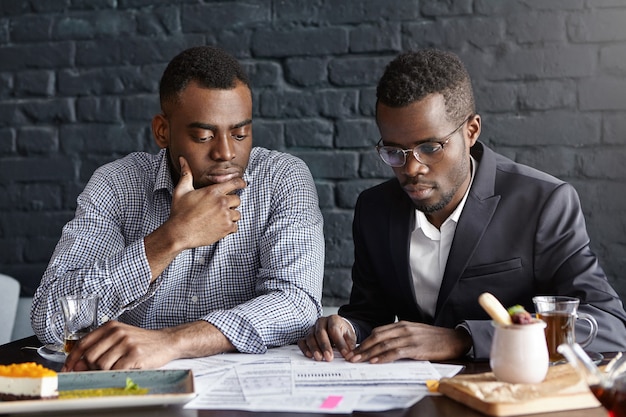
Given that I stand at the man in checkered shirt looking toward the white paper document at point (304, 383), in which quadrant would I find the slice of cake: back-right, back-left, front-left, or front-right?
front-right

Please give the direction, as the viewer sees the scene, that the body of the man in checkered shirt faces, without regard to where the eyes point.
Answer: toward the camera

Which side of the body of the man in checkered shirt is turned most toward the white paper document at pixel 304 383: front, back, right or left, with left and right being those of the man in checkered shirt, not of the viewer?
front

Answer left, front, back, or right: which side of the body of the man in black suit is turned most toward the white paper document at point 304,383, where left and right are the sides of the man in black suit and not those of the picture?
front

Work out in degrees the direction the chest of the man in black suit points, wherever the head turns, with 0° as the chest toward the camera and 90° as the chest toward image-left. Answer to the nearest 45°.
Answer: approximately 45°

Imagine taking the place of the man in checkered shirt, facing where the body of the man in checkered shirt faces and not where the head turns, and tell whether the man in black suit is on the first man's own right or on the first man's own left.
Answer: on the first man's own left

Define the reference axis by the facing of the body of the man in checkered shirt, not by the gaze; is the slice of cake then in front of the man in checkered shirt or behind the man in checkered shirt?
in front

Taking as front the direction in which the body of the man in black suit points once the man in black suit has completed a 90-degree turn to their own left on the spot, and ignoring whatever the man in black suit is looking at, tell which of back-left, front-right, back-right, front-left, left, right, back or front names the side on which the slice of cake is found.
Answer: right

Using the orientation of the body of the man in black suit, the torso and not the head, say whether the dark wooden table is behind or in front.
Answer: in front

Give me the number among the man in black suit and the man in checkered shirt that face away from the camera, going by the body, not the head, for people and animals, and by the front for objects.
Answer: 0

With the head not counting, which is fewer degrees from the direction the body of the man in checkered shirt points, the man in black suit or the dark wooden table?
the dark wooden table
